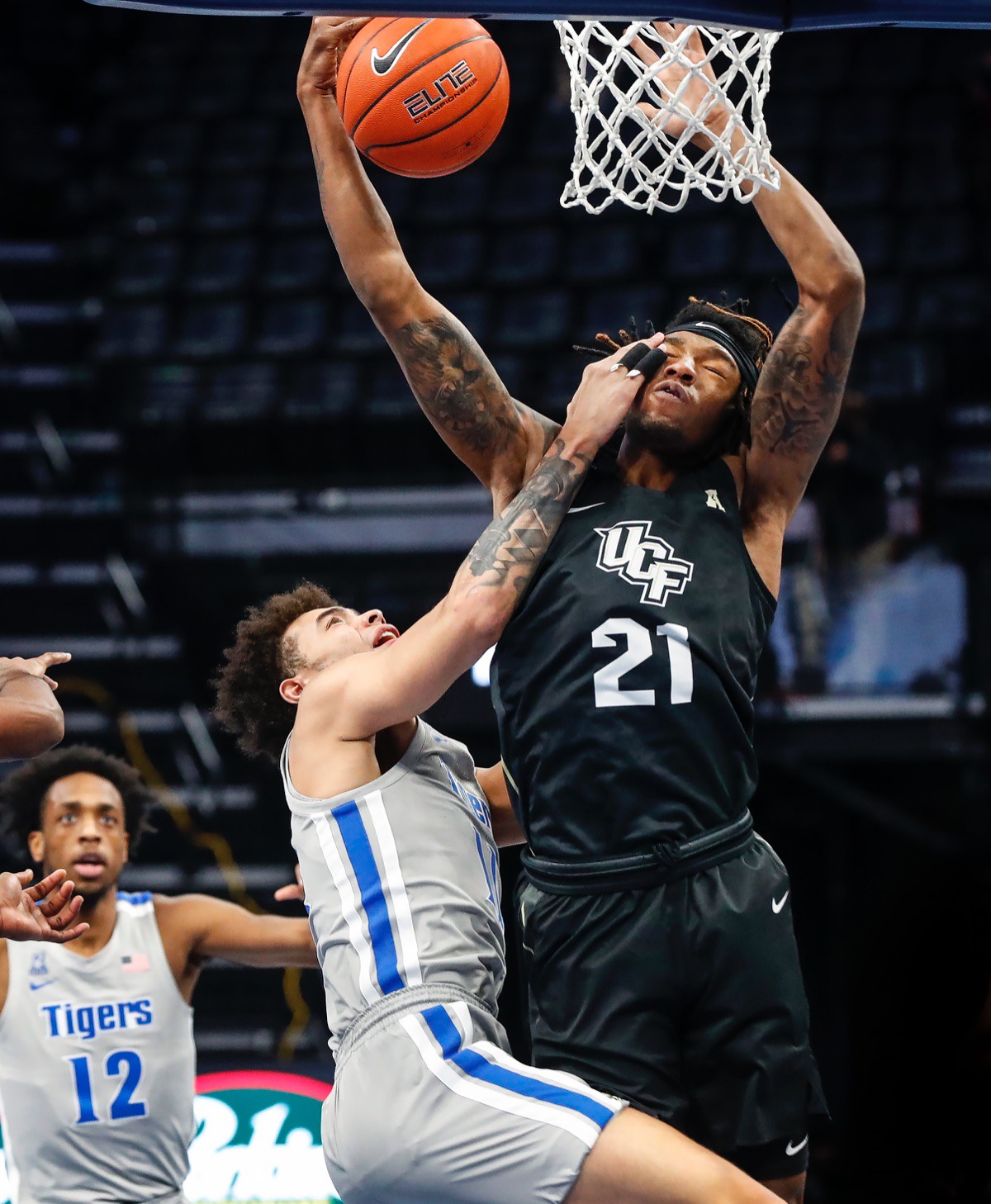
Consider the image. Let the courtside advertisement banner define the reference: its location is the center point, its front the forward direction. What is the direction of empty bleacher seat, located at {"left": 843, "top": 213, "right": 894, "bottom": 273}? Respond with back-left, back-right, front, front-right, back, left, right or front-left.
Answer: back-left

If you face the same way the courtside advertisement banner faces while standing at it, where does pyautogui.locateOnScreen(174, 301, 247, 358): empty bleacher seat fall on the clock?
The empty bleacher seat is roughly at 6 o'clock from the courtside advertisement banner.

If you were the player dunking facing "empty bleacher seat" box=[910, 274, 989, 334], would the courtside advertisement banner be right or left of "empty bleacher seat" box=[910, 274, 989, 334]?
left

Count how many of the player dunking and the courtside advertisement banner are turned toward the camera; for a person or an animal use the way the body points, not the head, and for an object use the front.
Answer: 2

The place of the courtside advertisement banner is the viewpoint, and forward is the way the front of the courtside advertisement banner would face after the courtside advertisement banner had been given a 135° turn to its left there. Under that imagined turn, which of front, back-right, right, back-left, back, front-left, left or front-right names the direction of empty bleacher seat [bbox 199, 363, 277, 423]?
front-left

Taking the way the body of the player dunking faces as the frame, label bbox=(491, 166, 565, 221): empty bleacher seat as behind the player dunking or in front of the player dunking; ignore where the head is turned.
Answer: behind

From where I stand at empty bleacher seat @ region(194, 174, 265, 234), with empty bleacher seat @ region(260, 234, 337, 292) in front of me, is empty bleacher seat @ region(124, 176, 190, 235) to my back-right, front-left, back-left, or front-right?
back-right

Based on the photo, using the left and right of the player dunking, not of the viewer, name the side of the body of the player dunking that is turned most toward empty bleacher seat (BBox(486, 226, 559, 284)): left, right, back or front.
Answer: back

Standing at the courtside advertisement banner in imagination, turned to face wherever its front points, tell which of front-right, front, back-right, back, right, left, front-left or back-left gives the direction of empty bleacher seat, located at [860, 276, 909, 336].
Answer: back-left

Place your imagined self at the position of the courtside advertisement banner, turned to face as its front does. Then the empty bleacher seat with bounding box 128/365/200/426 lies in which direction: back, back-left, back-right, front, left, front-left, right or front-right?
back
